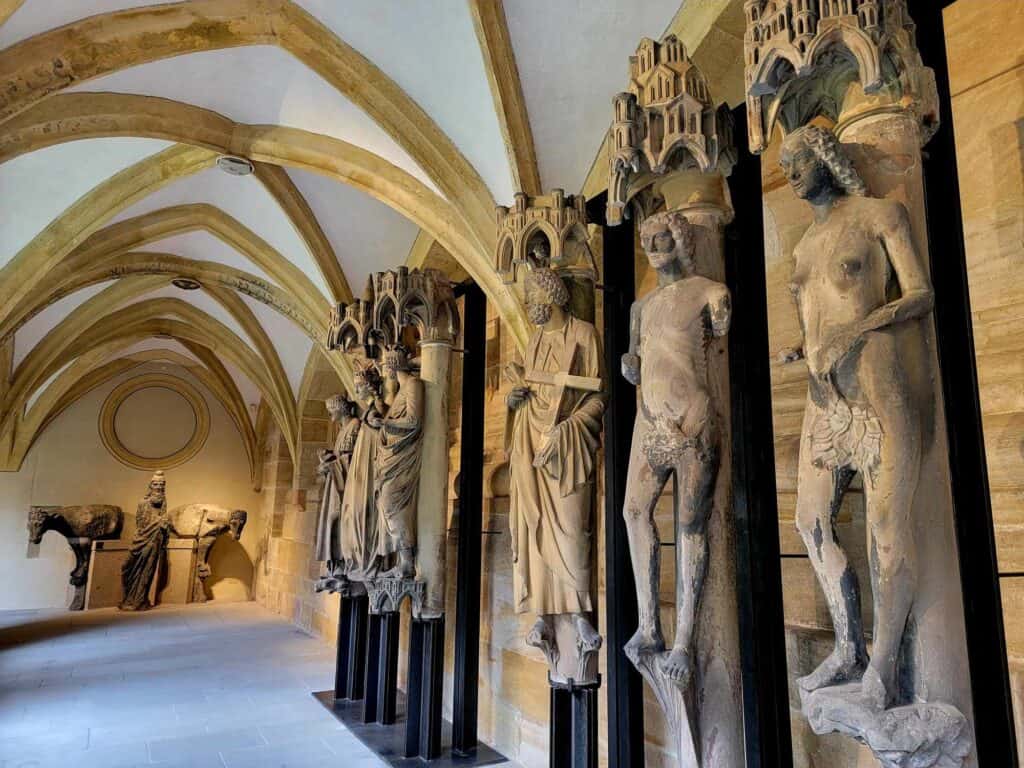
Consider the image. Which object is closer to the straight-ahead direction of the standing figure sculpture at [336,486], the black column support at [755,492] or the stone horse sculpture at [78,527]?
the stone horse sculpture

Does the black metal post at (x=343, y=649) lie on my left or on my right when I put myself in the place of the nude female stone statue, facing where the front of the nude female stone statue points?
on my right

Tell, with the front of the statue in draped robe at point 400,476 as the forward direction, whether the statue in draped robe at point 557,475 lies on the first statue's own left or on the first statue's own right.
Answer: on the first statue's own left

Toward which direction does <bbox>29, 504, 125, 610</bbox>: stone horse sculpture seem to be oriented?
to the viewer's left

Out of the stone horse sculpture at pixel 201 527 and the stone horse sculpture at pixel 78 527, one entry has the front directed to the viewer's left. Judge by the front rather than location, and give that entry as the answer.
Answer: the stone horse sculpture at pixel 78 527

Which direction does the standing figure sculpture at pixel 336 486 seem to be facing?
to the viewer's left

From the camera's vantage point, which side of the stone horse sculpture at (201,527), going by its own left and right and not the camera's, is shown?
right

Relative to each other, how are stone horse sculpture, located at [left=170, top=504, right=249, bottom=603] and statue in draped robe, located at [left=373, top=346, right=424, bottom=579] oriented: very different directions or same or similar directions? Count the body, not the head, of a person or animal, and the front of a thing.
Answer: very different directions

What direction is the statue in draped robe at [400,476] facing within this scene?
to the viewer's left
